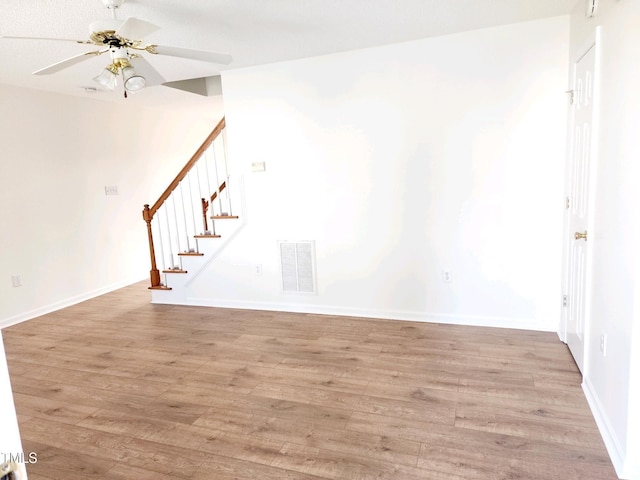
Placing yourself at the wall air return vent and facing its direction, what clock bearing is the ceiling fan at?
The ceiling fan is roughly at 1 o'clock from the wall air return vent.

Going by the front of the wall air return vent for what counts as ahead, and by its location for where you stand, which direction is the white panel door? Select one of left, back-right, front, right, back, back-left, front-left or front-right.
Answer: front-left

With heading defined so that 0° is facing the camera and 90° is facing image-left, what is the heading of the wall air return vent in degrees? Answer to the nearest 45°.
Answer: approximately 0°

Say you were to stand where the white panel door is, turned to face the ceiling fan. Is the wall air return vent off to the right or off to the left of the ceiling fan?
right

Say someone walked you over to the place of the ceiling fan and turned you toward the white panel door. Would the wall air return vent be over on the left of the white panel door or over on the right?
left
